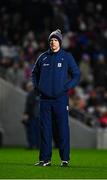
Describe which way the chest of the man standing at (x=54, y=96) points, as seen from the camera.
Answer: toward the camera

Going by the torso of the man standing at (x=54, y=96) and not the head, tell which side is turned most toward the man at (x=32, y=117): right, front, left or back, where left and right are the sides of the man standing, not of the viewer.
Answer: back
